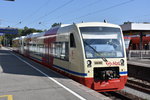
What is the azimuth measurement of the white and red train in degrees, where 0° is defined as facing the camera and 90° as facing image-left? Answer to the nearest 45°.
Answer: approximately 315°
